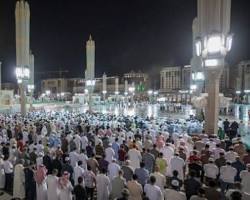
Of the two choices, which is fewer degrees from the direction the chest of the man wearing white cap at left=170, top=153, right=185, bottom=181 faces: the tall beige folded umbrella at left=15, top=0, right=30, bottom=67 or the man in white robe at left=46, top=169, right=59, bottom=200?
the tall beige folded umbrella

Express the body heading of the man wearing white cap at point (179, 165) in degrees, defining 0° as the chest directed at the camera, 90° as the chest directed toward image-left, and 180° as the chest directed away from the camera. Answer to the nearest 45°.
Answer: approximately 180°

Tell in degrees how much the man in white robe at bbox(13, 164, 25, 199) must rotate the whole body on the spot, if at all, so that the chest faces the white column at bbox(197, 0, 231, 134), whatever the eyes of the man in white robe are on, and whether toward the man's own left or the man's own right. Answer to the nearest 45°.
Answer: approximately 45° to the man's own right

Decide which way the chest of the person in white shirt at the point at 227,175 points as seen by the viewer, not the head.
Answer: away from the camera

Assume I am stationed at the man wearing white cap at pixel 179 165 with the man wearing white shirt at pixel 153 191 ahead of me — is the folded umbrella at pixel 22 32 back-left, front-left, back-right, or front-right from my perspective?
back-right

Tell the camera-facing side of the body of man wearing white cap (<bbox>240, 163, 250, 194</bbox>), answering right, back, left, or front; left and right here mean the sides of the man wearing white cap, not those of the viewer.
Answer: back

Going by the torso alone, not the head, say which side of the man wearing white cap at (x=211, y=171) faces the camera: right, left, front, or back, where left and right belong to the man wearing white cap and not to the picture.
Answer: back

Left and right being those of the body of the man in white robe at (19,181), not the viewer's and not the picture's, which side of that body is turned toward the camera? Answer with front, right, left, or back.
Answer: back

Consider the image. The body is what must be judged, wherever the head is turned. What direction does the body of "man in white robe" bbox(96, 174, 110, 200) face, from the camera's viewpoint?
away from the camera
